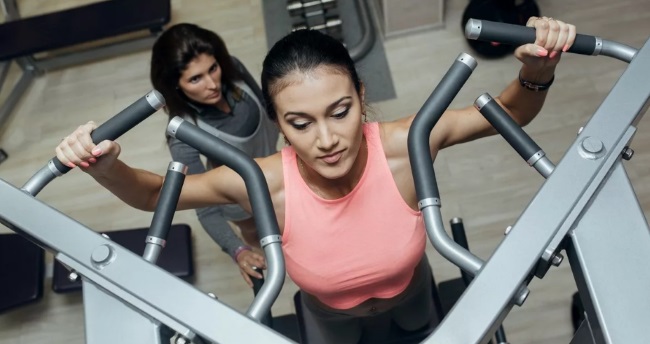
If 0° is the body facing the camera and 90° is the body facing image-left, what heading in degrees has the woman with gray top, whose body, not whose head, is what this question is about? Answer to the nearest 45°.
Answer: approximately 315°

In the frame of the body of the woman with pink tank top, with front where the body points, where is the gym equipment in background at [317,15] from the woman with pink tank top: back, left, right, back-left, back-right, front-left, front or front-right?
back

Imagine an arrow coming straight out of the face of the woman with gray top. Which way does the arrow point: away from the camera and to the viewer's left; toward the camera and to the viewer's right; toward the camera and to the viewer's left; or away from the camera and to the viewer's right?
toward the camera and to the viewer's right

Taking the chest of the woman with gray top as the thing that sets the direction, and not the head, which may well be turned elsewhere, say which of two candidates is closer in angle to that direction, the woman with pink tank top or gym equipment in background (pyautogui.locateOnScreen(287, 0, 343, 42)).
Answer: the woman with pink tank top

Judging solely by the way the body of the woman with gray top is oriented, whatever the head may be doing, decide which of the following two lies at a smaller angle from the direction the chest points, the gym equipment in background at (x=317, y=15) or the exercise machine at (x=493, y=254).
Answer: the exercise machine

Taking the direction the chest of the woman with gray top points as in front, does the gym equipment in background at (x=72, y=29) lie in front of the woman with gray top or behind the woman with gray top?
behind
